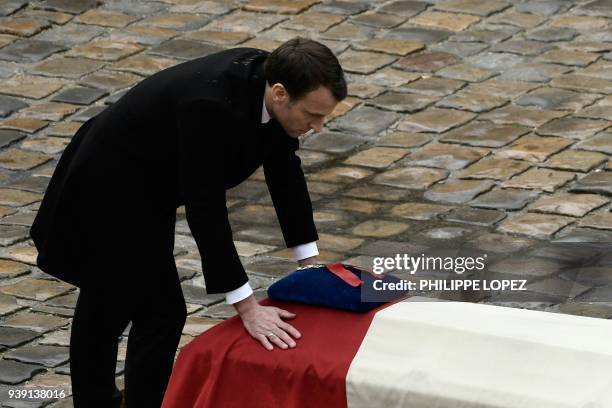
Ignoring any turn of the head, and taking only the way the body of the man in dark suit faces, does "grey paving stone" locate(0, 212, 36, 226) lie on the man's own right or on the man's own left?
on the man's own left

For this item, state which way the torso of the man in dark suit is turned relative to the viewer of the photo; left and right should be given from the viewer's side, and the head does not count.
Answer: facing to the right of the viewer

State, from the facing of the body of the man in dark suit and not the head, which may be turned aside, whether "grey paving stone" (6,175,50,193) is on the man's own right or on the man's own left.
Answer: on the man's own left

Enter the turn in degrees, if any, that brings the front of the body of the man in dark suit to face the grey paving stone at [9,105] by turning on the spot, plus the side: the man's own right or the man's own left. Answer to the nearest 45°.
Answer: approximately 90° to the man's own left

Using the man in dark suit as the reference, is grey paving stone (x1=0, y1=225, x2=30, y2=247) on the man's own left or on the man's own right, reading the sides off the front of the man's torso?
on the man's own left

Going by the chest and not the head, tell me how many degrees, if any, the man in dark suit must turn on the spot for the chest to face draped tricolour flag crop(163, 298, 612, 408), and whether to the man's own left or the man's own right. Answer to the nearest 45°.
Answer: approximately 45° to the man's own right

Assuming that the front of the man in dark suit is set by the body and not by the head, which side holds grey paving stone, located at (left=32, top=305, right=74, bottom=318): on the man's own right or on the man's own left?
on the man's own left

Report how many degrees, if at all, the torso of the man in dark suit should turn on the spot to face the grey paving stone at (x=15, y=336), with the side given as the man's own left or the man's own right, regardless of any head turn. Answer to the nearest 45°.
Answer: approximately 135° to the man's own left

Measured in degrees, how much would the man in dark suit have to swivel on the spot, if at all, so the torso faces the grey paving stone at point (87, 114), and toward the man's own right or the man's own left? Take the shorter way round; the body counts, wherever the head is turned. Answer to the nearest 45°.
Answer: approximately 90° to the man's own left

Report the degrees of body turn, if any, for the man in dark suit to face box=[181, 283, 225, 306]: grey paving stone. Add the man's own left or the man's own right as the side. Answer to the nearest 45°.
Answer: approximately 90° to the man's own left

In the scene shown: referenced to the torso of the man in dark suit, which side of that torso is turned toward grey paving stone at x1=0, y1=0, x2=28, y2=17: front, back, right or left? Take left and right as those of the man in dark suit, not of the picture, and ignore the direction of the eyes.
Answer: left

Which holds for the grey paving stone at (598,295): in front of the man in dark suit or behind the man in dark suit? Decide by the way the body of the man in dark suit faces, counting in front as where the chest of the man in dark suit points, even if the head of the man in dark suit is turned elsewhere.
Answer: in front

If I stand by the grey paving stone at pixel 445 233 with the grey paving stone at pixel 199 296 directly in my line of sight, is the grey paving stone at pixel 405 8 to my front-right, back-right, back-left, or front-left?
back-right

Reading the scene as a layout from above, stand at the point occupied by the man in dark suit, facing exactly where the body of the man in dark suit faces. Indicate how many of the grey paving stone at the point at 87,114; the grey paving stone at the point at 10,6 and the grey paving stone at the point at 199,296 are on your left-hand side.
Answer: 3
